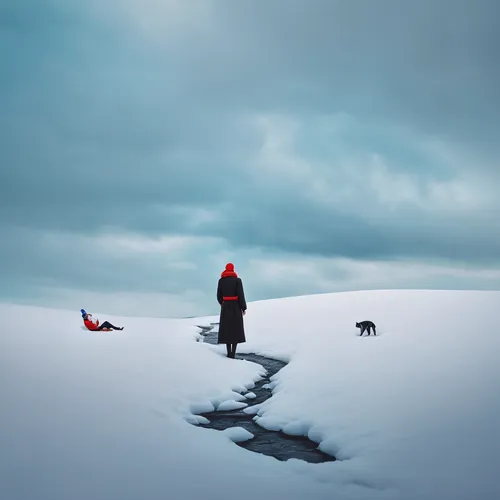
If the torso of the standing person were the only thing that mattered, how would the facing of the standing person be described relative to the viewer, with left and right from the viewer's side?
facing away from the viewer
